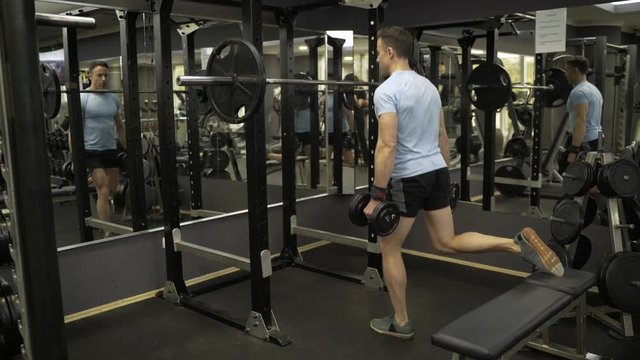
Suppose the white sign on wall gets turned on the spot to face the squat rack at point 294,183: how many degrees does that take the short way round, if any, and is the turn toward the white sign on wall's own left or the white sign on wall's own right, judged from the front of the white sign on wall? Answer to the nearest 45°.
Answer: approximately 90° to the white sign on wall's own right

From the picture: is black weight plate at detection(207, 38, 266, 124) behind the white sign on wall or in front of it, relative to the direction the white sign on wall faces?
in front

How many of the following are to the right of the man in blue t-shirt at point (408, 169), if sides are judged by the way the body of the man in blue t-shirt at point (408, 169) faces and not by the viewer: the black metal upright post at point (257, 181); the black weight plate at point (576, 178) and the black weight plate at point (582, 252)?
2

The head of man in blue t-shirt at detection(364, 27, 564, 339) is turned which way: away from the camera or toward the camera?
away from the camera

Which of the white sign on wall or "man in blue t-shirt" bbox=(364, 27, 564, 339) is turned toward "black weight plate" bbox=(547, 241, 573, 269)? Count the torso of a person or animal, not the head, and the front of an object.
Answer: the white sign on wall

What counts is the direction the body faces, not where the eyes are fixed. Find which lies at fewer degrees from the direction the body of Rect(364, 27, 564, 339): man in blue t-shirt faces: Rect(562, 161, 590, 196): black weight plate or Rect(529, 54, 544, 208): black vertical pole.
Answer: the black vertical pole

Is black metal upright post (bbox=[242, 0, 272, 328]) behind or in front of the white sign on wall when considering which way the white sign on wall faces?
in front

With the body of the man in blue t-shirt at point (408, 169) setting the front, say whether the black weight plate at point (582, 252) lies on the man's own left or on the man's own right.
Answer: on the man's own right

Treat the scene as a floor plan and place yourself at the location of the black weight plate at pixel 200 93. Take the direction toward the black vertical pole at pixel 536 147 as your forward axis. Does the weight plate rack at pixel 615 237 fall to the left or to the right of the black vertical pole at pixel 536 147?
right

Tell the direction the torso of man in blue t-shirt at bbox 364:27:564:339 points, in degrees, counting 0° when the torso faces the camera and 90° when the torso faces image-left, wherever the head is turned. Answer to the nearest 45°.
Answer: approximately 135°

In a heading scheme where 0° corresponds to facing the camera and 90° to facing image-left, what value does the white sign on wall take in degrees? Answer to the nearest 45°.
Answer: approximately 0°

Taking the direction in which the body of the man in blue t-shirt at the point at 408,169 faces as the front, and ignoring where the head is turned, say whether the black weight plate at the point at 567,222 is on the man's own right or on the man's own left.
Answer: on the man's own right

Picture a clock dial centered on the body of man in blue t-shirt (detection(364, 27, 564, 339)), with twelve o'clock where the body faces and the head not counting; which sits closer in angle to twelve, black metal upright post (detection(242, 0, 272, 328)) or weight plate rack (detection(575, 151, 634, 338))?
the black metal upright post

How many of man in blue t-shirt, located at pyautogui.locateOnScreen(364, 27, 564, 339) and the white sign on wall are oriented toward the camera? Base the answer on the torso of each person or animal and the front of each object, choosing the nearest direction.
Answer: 1
